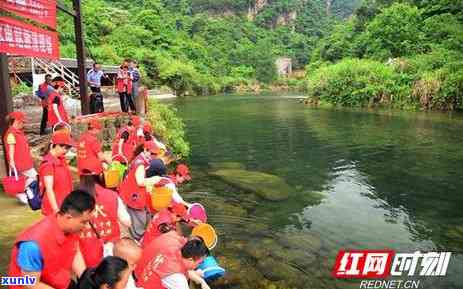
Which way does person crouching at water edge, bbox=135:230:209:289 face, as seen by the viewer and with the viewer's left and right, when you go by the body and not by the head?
facing to the right of the viewer

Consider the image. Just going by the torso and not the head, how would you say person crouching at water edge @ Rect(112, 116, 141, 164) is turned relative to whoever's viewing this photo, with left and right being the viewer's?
facing to the right of the viewer

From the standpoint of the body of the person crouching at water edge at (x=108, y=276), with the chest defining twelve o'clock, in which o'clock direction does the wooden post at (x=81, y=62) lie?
The wooden post is roughly at 9 o'clock from the person crouching at water edge.

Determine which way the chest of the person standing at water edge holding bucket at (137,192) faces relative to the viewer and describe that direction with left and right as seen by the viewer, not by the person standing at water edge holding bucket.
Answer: facing to the right of the viewer

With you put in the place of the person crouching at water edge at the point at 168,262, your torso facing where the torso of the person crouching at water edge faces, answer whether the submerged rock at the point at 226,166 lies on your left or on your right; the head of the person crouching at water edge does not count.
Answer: on your left

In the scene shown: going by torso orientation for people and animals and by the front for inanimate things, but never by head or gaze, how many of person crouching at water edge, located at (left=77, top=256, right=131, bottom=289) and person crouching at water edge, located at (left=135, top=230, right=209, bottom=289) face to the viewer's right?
2

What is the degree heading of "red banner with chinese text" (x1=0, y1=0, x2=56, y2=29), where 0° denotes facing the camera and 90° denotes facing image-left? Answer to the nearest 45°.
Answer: approximately 315°

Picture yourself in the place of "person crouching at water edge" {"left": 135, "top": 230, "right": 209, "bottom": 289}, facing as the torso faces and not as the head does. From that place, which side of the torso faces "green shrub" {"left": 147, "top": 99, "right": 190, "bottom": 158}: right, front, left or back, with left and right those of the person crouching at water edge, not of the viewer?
left
